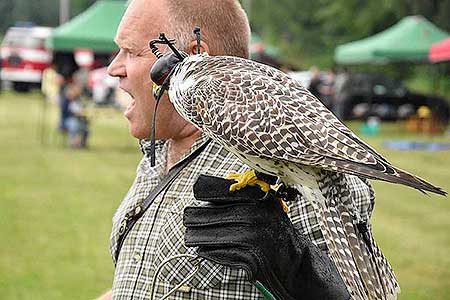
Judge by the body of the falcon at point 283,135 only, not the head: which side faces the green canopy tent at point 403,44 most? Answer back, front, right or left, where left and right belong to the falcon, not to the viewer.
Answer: right

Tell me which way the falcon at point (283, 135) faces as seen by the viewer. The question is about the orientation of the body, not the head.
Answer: to the viewer's left

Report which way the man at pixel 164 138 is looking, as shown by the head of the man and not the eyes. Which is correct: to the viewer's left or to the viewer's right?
to the viewer's left

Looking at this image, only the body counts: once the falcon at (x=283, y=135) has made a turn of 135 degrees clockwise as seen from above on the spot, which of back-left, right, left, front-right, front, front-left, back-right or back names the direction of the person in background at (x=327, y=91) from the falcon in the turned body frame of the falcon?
front-left
